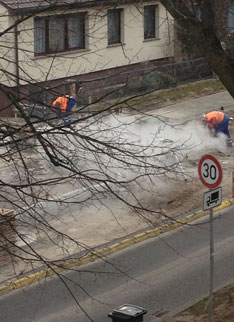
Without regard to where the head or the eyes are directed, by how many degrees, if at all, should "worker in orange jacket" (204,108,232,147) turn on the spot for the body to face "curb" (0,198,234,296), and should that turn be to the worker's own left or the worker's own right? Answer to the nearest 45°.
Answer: approximately 90° to the worker's own left

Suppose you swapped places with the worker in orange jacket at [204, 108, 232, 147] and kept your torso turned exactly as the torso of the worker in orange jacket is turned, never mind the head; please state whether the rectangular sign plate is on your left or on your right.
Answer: on your left

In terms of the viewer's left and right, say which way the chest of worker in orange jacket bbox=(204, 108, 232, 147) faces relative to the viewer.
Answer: facing to the left of the viewer

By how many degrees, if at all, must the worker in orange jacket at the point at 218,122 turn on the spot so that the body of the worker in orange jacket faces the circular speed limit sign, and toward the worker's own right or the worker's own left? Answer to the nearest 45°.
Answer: approximately 90° to the worker's own left
